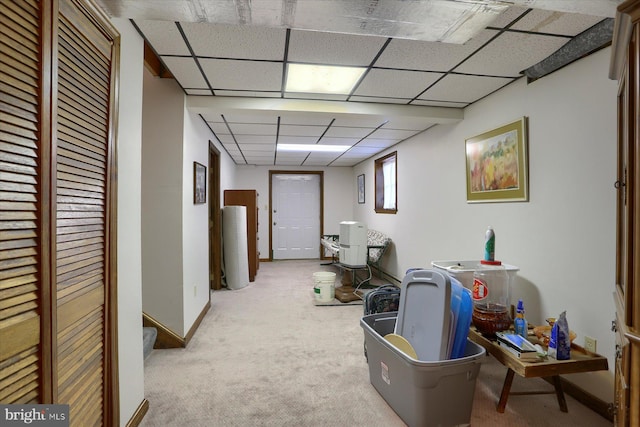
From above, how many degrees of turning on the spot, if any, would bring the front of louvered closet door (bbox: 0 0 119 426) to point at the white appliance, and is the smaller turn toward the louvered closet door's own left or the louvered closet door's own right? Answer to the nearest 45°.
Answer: approximately 90° to the louvered closet door's own left

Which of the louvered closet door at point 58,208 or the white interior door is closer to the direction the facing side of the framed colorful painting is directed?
the louvered closet door

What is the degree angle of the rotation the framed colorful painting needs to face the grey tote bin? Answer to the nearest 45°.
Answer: approximately 45° to its left

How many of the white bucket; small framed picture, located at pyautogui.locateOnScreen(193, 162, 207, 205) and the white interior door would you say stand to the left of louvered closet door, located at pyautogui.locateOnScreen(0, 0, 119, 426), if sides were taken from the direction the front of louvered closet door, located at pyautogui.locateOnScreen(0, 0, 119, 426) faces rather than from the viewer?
3

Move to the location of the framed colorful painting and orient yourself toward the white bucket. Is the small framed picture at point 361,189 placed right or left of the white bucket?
right

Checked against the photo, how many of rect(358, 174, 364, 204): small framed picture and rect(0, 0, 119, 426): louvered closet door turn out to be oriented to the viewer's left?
1

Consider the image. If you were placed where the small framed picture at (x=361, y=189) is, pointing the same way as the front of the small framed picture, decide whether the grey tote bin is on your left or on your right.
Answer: on your left

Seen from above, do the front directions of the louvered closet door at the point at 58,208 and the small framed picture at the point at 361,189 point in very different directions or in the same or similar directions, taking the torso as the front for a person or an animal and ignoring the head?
very different directions

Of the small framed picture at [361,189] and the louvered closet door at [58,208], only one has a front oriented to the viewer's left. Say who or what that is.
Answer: the small framed picture

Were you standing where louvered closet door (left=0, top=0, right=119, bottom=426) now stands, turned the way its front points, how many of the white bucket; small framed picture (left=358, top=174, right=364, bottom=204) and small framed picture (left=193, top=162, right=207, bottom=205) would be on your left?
3

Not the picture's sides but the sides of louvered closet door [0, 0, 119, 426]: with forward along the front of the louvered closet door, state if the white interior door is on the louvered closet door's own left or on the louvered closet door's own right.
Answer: on the louvered closet door's own left

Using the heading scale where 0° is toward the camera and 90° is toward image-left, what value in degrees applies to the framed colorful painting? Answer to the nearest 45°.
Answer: approximately 45°

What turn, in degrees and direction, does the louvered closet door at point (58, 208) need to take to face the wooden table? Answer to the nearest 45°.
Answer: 0° — it already faces it

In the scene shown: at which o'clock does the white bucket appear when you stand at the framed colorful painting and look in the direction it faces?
The white bucket is roughly at 2 o'clock from the framed colorful painting.

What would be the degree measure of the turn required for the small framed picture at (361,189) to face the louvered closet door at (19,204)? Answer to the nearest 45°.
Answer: approximately 90° to its left

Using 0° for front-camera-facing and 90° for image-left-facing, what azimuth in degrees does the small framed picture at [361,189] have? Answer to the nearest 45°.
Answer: approximately 90°

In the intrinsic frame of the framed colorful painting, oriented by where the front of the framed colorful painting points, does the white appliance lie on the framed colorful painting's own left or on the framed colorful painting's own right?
on the framed colorful painting's own right
